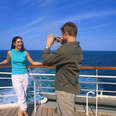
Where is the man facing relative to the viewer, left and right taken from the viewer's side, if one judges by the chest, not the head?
facing away from the viewer and to the left of the viewer

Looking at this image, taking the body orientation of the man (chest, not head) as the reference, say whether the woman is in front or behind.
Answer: in front

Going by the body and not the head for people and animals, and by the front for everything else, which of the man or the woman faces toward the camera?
the woman

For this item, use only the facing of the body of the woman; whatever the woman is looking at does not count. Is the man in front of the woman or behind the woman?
in front

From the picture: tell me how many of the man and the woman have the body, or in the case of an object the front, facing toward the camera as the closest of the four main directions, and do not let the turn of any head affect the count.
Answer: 1

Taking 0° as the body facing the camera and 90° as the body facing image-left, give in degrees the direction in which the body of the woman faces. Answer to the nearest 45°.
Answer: approximately 0°
